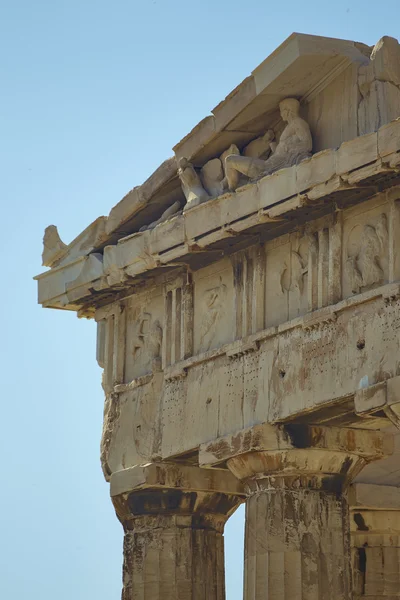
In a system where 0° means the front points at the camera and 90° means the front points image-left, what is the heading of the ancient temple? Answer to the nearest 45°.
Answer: approximately 45°
